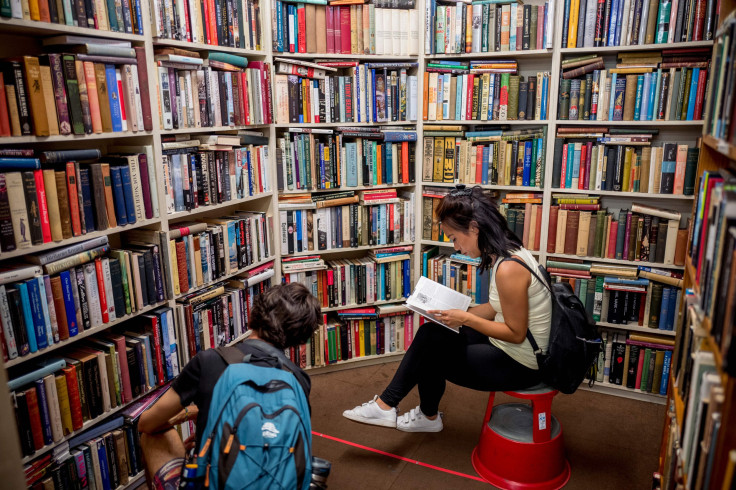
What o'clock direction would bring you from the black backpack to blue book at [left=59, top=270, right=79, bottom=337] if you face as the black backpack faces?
The blue book is roughly at 5 o'clock from the black backpack.

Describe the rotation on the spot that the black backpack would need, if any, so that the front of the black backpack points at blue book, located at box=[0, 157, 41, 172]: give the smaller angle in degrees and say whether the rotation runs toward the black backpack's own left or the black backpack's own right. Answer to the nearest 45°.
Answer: approximately 135° to the black backpack's own right

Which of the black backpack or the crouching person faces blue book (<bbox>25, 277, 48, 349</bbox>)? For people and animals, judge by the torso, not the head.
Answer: the crouching person

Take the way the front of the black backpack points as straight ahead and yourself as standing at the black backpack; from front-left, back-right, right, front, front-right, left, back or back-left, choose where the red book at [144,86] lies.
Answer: back

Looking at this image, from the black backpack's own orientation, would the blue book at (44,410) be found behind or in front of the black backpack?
behind

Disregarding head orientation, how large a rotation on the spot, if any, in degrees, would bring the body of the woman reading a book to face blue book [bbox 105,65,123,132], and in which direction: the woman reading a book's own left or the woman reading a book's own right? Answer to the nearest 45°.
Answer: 0° — they already face it

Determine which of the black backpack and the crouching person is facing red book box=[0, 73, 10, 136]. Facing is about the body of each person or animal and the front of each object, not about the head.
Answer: the crouching person

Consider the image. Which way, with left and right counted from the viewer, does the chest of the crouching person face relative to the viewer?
facing away from the viewer and to the left of the viewer

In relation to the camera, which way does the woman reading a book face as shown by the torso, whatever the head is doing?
to the viewer's left

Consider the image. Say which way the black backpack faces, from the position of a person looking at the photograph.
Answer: facing to the right of the viewer

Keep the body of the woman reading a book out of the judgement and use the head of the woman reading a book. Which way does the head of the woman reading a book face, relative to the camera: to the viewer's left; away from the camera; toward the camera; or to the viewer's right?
to the viewer's left

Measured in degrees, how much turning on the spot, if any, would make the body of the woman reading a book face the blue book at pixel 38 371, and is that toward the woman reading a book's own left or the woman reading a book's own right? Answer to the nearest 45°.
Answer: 0° — they already face it
